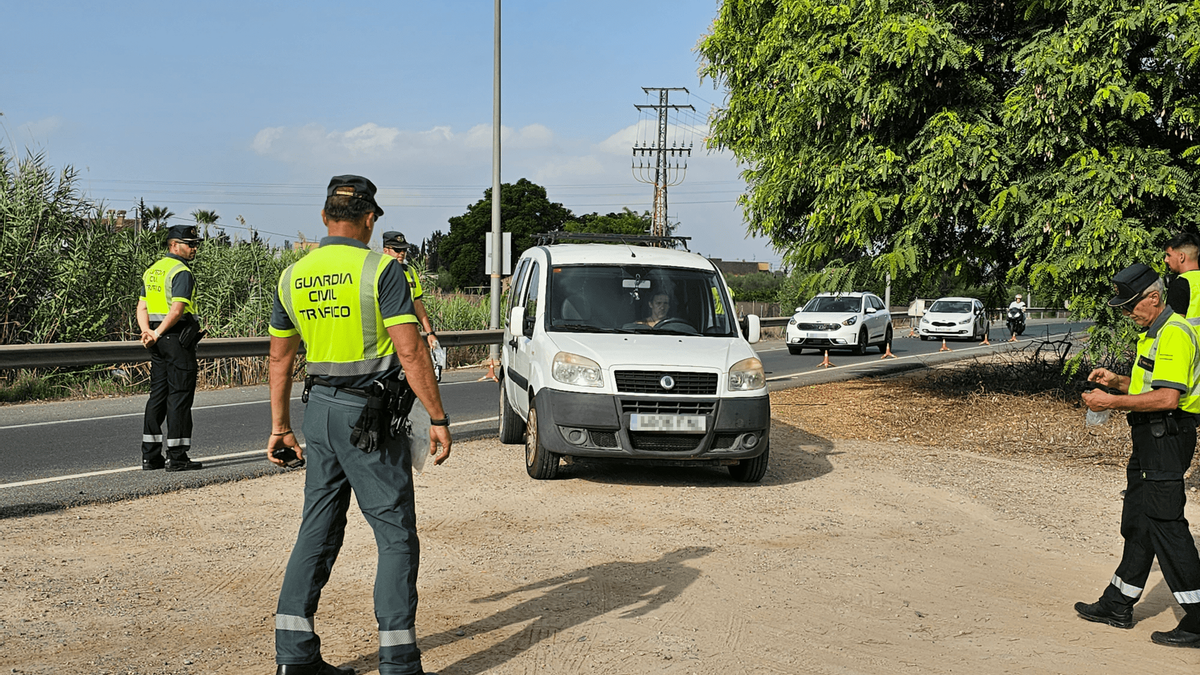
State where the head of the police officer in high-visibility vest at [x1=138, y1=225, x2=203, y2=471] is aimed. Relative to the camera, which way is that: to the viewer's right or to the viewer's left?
to the viewer's right

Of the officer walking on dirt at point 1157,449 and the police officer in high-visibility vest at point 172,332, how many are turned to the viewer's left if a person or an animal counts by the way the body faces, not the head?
1

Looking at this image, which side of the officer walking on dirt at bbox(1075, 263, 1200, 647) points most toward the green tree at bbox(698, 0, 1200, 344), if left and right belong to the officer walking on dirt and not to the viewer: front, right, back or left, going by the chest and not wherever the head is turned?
right

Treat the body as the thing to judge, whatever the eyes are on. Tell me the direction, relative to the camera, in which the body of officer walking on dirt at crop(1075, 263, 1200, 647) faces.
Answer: to the viewer's left

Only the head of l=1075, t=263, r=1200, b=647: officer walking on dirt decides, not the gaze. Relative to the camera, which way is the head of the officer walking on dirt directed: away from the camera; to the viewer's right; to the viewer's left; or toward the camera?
to the viewer's left

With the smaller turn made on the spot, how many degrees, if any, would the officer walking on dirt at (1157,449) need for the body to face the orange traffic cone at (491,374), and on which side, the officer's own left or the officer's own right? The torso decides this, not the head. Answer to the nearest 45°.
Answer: approximately 45° to the officer's own right

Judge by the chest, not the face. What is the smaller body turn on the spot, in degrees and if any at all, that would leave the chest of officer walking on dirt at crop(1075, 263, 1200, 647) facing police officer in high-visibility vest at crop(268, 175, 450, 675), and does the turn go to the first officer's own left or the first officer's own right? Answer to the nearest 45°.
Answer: approximately 45° to the first officer's own left

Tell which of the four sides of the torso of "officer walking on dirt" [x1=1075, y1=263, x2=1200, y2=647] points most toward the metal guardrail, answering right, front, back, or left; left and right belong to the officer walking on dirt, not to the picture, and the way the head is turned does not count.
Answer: front

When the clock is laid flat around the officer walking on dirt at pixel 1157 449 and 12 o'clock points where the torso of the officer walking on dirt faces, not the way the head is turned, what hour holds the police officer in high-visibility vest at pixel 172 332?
The police officer in high-visibility vest is roughly at 12 o'clock from the officer walking on dirt.

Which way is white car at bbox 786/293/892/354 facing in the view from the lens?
facing the viewer and to the left of the viewer
